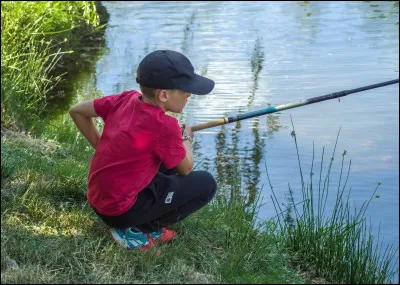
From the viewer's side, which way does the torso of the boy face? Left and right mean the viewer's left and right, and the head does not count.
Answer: facing away from the viewer and to the right of the viewer
